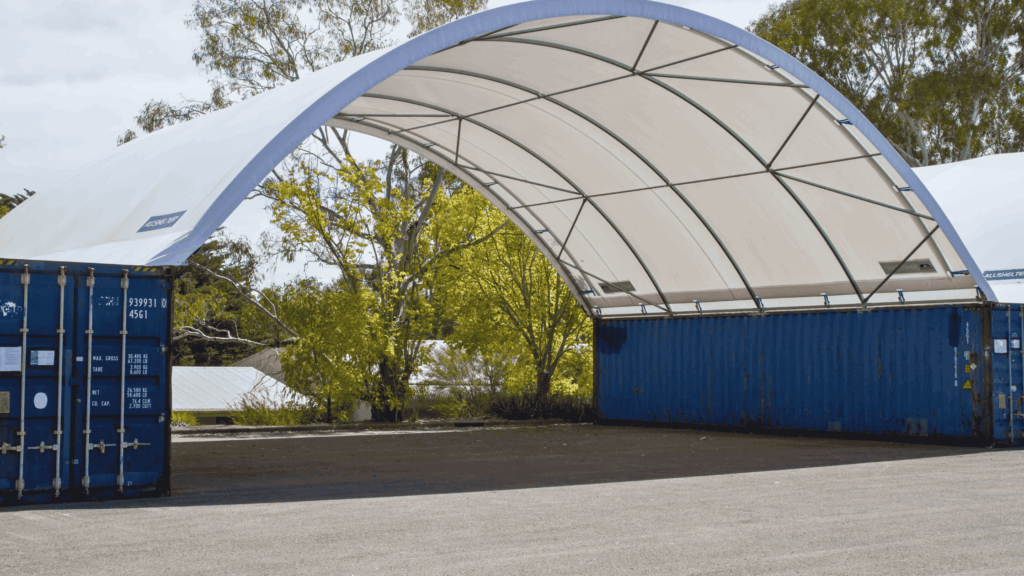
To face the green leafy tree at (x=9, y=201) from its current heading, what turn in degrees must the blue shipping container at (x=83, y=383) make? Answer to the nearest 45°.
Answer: approximately 180°

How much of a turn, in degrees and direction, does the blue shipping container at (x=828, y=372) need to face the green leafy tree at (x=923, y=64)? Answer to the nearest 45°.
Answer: approximately 135° to its left

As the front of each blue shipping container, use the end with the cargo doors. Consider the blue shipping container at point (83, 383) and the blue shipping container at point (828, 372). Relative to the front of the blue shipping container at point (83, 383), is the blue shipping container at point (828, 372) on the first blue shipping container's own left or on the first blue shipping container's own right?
on the first blue shipping container's own left

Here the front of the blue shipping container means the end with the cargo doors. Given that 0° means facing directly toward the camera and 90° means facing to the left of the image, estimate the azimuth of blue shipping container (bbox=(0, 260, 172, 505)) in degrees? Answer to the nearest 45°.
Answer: approximately 0°

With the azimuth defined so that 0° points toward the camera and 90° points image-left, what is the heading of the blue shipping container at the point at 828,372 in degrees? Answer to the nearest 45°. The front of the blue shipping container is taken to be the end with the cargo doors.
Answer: approximately 315°
